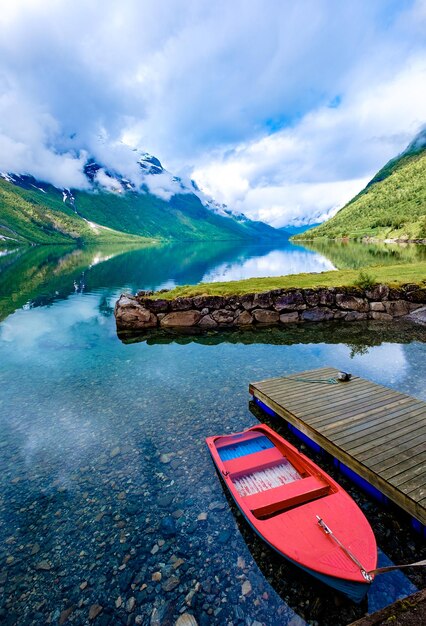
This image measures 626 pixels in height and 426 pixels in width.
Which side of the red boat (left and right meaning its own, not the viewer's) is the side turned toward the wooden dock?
left

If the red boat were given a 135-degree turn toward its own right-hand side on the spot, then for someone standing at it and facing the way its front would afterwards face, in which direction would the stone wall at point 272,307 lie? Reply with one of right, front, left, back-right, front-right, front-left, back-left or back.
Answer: right

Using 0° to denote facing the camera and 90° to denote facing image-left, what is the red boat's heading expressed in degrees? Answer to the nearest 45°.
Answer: approximately 315°
